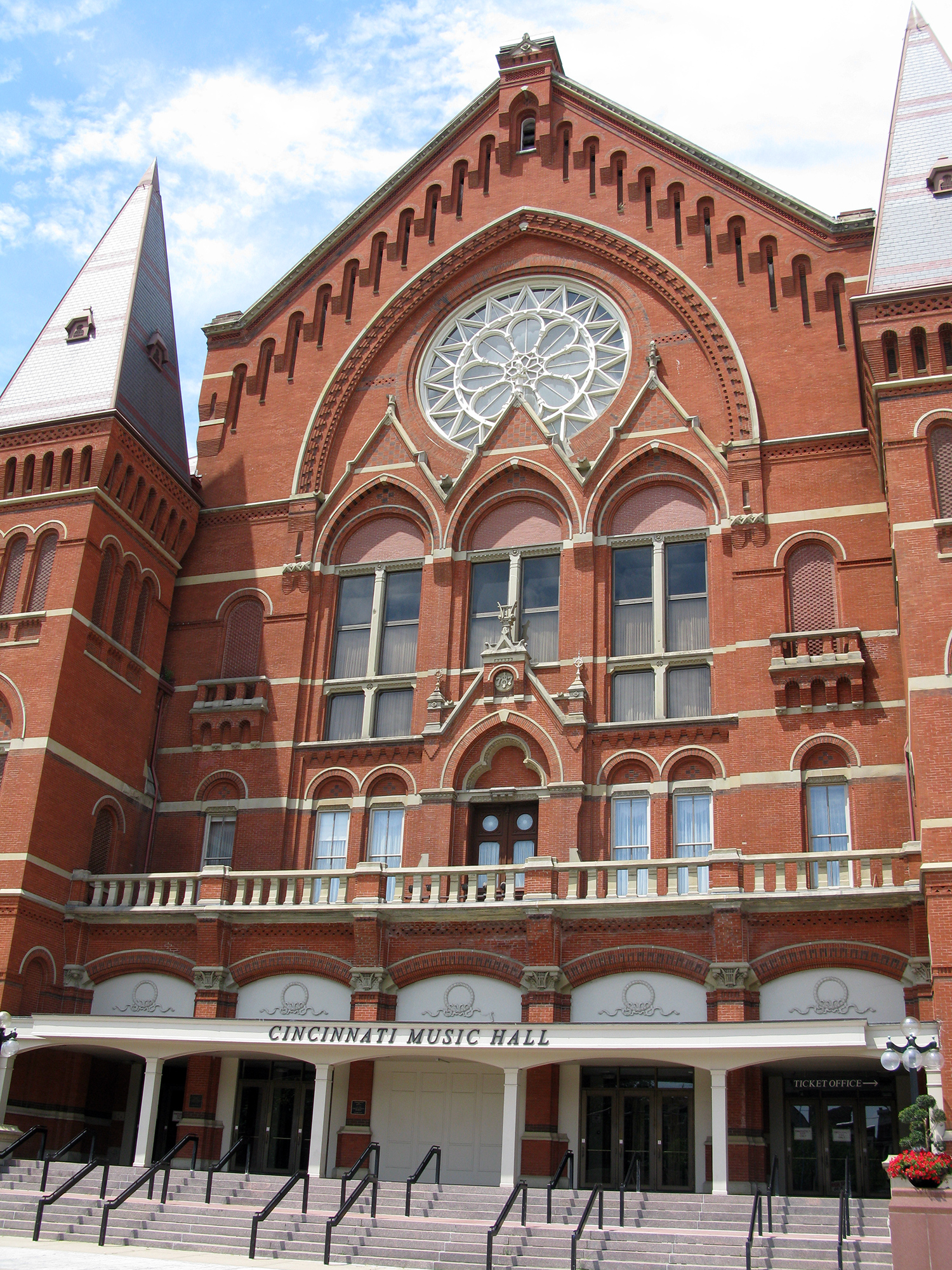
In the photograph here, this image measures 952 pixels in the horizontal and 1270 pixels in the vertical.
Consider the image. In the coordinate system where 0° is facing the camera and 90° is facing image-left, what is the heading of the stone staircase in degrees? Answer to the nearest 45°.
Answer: approximately 0°

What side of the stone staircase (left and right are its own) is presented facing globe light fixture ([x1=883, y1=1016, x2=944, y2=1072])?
left

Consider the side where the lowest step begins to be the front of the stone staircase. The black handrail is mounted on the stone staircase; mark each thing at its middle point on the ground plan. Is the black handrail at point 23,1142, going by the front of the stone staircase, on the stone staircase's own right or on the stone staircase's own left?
on the stone staircase's own right
